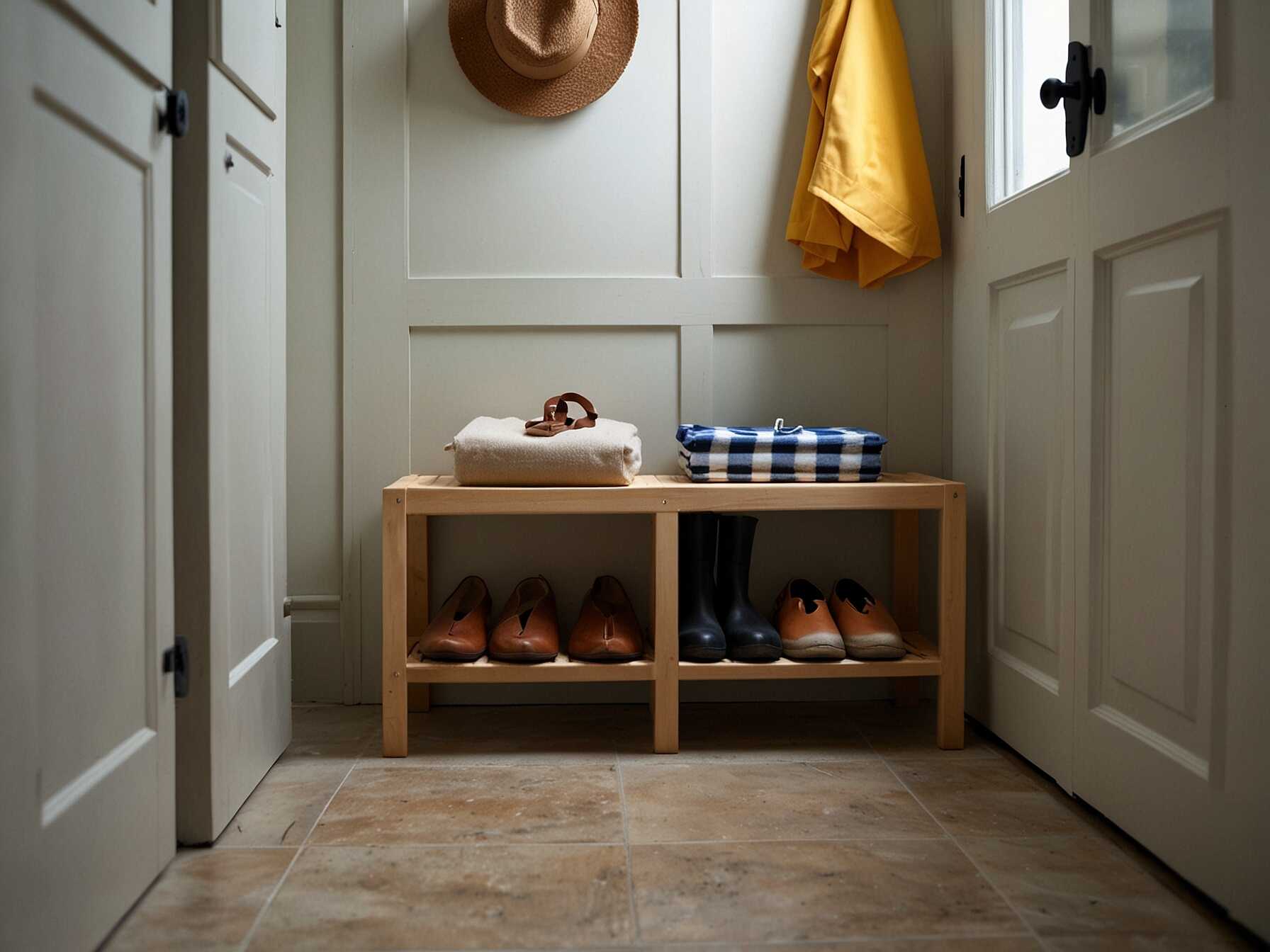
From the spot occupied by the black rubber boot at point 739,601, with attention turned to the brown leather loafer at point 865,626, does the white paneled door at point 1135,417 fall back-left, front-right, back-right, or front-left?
front-right

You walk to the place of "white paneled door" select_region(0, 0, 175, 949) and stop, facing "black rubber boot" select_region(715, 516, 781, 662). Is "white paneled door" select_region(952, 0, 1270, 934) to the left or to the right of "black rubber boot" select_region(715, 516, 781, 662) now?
right

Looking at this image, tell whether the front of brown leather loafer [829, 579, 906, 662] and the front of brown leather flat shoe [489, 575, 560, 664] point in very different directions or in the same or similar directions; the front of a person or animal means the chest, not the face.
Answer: same or similar directions

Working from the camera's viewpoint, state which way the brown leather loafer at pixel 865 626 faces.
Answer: facing the viewer and to the right of the viewer

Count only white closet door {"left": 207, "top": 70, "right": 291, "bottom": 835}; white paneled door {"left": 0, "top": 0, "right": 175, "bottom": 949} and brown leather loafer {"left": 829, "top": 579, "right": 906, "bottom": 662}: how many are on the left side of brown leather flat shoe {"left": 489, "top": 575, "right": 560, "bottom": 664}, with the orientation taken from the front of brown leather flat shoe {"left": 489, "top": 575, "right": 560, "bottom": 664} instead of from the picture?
1

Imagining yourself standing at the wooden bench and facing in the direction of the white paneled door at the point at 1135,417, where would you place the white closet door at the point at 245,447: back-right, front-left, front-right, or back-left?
back-right

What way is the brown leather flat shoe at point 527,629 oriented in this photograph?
toward the camera

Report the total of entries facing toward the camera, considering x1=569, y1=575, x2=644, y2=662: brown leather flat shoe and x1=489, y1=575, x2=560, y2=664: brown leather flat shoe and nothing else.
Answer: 2

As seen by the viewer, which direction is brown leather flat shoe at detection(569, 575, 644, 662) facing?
toward the camera

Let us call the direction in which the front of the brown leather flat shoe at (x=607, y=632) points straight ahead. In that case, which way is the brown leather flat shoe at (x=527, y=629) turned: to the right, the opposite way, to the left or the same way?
the same way
